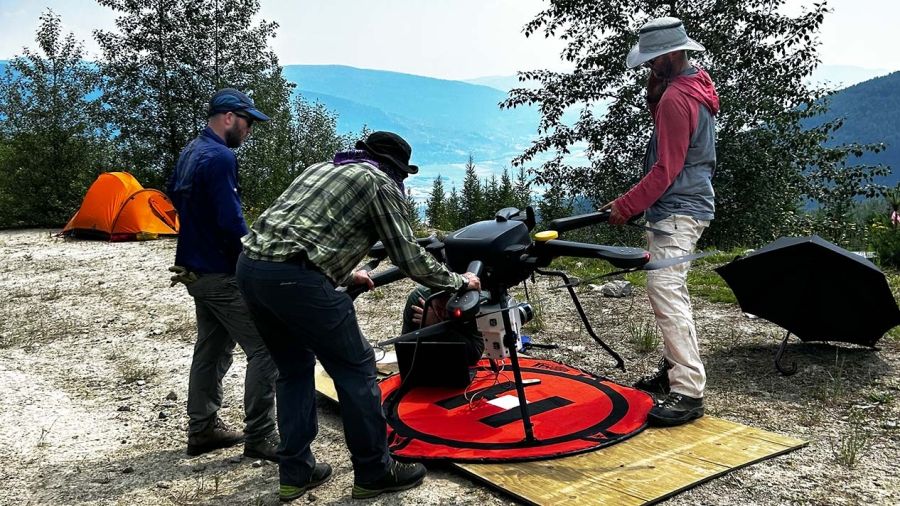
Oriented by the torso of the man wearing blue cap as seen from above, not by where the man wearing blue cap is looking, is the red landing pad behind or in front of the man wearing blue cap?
in front

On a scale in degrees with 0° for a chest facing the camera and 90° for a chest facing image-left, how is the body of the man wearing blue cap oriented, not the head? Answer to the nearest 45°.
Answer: approximately 270°

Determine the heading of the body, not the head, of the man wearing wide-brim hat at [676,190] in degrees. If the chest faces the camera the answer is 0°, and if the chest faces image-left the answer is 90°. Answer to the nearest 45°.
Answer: approximately 90°

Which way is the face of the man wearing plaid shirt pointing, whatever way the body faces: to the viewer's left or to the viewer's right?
to the viewer's right

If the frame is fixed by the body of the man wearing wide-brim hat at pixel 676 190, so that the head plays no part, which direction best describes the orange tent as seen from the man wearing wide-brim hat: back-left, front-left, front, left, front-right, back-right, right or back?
front-right

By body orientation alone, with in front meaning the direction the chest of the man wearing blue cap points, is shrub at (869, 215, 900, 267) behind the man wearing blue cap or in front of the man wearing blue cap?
in front

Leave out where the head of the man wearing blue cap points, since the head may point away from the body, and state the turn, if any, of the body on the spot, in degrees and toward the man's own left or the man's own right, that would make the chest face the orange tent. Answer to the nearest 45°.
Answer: approximately 90° to the man's own left

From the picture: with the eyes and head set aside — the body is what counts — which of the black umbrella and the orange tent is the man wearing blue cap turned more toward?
the black umbrella

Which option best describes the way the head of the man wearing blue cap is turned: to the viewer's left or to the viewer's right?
to the viewer's right

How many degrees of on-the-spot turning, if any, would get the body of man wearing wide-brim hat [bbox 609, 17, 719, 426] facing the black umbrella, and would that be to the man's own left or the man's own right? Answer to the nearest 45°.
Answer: approximately 135° to the man's own right

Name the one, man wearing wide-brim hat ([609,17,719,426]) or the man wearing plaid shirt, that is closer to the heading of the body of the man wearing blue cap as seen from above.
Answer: the man wearing wide-brim hat

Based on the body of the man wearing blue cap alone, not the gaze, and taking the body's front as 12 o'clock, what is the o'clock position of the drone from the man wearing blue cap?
The drone is roughly at 1 o'clock from the man wearing blue cap.

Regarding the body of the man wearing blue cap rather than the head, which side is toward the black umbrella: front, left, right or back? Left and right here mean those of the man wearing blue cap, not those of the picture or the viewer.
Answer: front

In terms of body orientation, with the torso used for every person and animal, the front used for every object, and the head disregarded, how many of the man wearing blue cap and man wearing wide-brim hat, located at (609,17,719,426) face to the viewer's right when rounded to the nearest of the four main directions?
1

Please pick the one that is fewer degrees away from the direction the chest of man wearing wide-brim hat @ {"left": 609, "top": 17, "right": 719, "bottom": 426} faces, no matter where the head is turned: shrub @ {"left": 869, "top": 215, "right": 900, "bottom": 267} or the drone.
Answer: the drone
